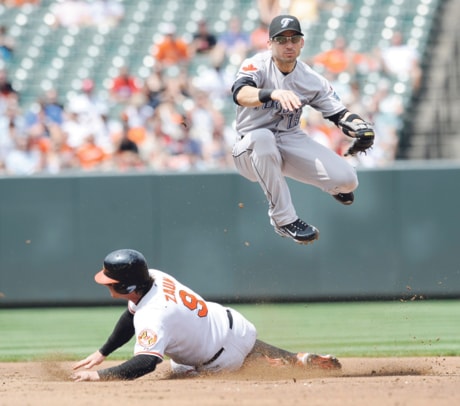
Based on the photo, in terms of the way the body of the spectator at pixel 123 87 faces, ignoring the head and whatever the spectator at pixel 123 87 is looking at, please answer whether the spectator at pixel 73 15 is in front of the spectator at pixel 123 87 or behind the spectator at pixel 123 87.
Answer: behind

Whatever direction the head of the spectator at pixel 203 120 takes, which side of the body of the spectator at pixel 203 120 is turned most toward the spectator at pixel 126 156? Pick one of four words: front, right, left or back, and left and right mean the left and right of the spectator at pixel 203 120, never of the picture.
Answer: right

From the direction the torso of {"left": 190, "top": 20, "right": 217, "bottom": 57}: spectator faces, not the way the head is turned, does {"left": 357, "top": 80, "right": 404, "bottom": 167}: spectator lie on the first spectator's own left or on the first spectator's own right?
on the first spectator's own left

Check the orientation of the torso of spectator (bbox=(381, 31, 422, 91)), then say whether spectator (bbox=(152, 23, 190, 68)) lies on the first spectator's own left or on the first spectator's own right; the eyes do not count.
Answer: on the first spectator's own right

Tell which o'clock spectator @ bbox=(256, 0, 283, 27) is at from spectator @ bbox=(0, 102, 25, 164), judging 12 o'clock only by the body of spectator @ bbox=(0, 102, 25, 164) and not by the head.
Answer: spectator @ bbox=(256, 0, 283, 27) is roughly at 8 o'clock from spectator @ bbox=(0, 102, 25, 164).

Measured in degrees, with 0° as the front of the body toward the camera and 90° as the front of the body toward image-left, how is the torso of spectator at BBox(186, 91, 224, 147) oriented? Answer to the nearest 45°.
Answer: approximately 0°
